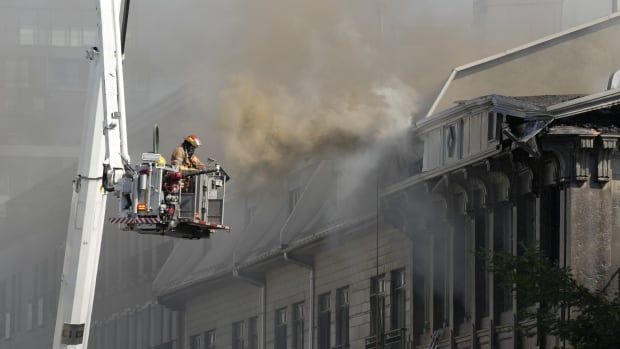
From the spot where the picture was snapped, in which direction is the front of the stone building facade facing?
facing the viewer and to the left of the viewer

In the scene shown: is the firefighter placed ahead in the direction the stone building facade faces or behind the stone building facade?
ahead
